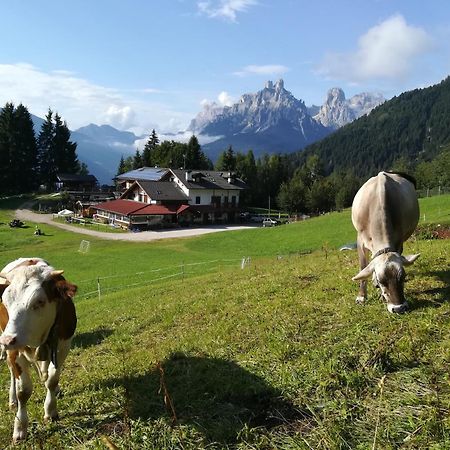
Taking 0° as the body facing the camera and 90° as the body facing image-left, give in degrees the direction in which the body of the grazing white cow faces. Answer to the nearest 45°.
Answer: approximately 0°

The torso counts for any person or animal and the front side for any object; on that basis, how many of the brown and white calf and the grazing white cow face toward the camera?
2

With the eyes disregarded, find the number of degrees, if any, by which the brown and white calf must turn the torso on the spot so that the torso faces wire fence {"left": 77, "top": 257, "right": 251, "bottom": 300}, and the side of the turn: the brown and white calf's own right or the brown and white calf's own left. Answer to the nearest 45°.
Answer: approximately 180°

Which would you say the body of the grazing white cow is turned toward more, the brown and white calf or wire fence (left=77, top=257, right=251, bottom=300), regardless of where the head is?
the brown and white calf

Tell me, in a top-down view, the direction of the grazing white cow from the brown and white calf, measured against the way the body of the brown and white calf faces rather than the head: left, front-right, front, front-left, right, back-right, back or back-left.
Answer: left

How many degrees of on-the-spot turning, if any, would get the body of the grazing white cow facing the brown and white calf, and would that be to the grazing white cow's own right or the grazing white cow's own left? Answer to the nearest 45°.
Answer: approximately 45° to the grazing white cow's own right
